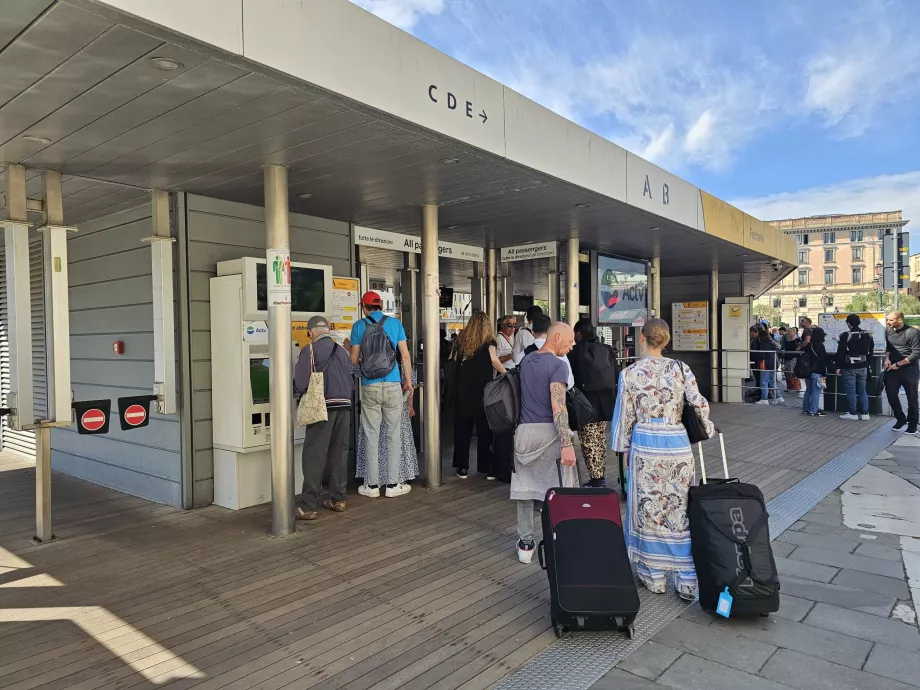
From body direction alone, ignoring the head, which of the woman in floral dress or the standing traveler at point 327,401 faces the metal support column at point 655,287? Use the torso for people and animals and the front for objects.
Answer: the woman in floral dress

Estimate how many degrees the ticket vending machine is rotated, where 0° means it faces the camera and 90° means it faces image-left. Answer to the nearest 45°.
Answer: approximately 315°

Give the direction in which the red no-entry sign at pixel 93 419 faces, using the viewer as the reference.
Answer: facing the viewer

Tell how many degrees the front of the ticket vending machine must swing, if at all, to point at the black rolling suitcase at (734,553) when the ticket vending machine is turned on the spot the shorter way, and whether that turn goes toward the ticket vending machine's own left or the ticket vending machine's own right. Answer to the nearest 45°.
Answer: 0° — it already faces it

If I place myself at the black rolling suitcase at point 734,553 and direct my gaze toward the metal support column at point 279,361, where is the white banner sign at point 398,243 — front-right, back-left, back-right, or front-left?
front-right

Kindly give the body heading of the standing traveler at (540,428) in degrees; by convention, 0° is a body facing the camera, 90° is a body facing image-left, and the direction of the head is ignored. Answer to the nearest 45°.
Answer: approximately 225°

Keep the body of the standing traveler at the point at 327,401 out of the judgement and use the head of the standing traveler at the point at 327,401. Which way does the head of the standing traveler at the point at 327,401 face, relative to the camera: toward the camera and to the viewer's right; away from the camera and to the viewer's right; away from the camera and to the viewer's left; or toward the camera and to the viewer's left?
away from the camera and to the viewer's left

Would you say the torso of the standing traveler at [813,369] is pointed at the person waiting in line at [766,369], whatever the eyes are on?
no

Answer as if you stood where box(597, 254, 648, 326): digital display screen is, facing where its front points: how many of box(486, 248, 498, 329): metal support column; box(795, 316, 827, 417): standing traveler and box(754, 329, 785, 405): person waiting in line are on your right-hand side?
1

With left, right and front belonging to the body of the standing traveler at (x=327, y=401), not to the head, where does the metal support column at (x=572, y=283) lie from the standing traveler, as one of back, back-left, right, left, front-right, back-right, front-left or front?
right

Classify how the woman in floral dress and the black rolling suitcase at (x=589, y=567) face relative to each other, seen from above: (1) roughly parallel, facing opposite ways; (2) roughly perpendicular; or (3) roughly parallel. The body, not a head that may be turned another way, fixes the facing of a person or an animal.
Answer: roughly parallel, facing opposite ways

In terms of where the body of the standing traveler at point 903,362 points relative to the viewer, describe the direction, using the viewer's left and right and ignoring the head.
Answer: facing the viewer and to the left of the viewer

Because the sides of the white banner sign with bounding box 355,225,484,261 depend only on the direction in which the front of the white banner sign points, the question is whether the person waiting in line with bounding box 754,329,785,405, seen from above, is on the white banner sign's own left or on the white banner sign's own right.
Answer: on the white banner sign's own left

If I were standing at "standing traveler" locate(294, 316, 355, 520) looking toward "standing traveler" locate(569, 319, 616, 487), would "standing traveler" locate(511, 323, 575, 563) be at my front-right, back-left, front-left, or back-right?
front-right

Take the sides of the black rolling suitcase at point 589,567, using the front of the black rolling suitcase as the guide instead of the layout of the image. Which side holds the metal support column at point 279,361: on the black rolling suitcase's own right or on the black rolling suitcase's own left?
on the black rolling suitcase's own right

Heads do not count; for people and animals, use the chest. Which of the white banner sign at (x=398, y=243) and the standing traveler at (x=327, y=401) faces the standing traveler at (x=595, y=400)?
the white banner sign
